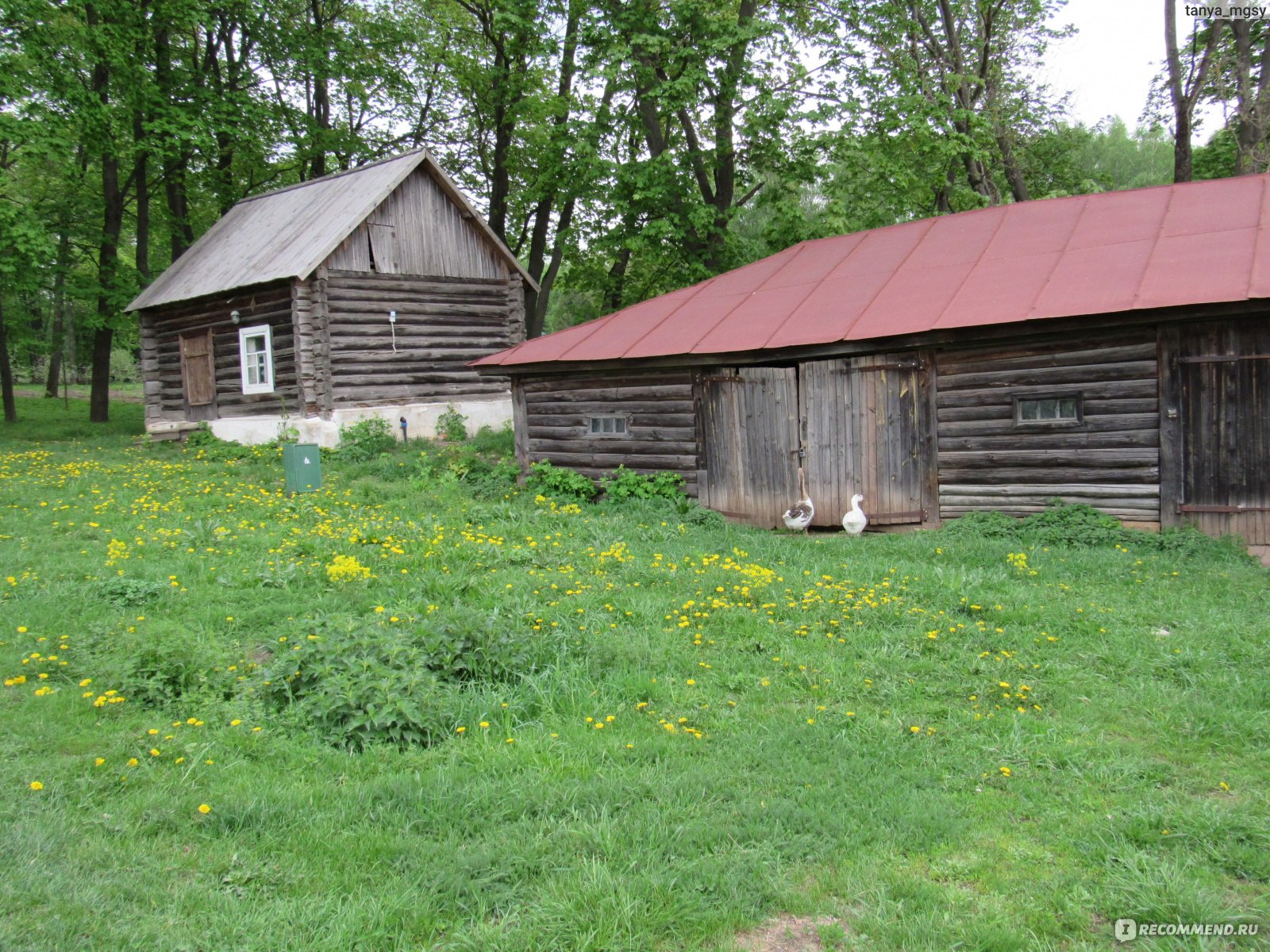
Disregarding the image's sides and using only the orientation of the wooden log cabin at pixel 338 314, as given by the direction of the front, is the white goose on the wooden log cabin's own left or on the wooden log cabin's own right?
on the wooden log cabin's own left

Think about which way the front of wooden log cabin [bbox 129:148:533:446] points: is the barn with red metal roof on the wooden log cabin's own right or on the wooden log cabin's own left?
on the wooden log cabin's own left

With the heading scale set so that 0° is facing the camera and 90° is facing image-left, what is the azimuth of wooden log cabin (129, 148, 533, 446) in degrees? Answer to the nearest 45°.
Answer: approximately 45°

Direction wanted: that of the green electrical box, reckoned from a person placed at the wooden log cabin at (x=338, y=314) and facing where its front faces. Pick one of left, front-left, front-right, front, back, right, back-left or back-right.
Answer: front-left
